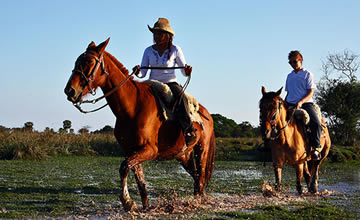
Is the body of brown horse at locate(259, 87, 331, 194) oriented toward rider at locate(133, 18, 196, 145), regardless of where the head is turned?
yes

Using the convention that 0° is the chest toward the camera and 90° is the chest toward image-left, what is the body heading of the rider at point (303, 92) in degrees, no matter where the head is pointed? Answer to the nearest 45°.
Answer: approximately 45°

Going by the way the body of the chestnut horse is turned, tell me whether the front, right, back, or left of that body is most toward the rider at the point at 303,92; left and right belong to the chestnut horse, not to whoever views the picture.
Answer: back

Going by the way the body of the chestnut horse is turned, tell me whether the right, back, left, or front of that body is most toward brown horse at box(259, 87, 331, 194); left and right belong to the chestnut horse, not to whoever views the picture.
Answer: back

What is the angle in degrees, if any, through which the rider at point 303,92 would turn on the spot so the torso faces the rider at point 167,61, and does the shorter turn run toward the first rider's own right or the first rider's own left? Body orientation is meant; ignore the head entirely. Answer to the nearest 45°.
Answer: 0° — they already face them
